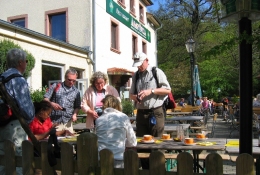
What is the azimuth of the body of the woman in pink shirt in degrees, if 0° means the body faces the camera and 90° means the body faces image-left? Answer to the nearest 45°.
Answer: approximately 0°

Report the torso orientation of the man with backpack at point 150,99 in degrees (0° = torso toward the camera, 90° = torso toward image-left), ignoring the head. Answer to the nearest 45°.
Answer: approximately 45°

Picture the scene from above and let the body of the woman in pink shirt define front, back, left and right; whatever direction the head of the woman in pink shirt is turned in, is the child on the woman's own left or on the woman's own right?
on the woman's own right

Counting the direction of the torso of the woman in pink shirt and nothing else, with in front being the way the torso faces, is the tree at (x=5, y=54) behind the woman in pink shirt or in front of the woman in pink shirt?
behind

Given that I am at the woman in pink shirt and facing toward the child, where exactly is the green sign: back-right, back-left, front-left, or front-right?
back-right

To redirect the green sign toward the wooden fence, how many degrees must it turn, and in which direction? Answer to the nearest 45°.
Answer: approximately 45° to its right

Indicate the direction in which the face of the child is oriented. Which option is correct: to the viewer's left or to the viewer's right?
to the viewer's right

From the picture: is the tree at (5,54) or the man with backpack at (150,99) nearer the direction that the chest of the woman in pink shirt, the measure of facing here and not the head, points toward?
the man with backpack

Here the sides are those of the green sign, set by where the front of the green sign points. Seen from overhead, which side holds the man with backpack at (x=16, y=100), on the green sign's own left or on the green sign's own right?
on the green sign's own right
